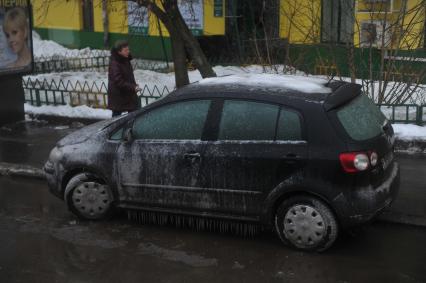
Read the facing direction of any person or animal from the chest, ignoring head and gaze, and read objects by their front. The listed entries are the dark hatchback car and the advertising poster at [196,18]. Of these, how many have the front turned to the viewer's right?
0

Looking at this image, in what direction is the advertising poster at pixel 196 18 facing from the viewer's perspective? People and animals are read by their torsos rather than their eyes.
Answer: toward the camera

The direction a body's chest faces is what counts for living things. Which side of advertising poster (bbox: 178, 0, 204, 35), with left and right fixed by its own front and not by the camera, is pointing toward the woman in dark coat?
front

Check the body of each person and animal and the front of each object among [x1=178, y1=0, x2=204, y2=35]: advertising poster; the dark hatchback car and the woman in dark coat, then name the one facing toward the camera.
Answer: the advertising poster

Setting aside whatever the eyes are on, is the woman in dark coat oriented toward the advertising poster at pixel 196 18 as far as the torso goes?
no

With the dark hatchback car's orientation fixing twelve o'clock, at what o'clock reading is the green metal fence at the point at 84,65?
The green metal fence is roughly at 1 o'clock from the dark hatchback car.

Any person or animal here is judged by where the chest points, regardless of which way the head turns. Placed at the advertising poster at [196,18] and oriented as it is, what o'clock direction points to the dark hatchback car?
The dark hatchback car is roughly at 12 o'clock from the advertising poster.

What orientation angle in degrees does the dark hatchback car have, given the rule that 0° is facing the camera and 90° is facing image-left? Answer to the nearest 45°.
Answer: approximately 135°

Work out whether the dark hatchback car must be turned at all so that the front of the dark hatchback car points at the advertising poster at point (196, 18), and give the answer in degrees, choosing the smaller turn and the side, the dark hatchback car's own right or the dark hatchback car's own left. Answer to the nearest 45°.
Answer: approximately 45° to the dark hatchback car's own right

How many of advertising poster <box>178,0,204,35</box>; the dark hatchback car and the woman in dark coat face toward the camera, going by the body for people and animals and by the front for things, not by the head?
1

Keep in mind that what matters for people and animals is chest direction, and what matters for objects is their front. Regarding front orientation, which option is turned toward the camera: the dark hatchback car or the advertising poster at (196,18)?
the advertising poster

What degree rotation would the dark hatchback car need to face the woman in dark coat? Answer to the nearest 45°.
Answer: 0° — it already faces them
